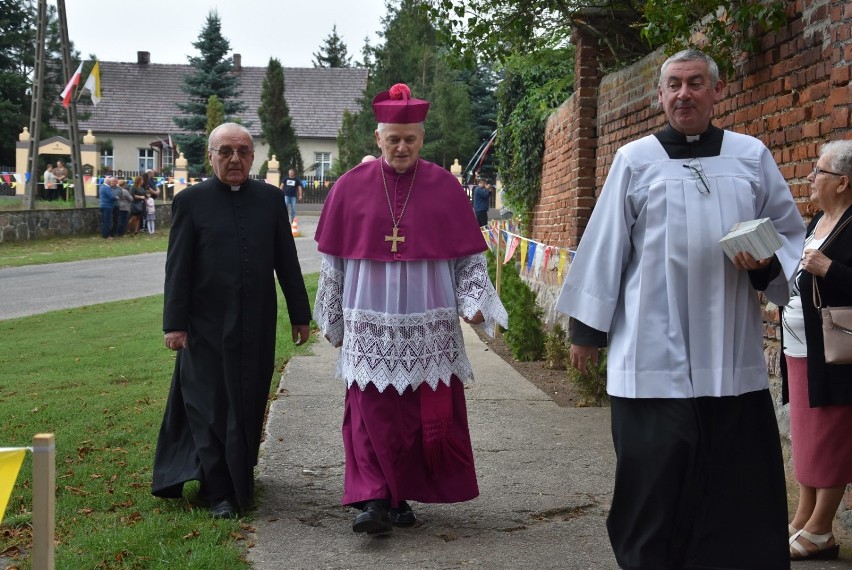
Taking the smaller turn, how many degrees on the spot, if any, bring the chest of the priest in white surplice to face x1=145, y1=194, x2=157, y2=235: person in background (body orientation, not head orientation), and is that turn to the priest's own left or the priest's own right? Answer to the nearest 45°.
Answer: approximately 135° to the priest's own right

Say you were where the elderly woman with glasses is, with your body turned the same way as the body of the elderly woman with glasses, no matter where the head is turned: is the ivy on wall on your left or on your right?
on your right

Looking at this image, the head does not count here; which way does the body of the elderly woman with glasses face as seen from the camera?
to the viewer's left

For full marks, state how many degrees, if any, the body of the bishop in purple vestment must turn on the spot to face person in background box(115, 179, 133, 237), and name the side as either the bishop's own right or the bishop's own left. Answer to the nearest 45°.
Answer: approximately 180°

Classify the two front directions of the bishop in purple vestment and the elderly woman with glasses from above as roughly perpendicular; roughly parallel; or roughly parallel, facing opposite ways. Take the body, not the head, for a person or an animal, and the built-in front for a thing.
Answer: roughly perpendicular

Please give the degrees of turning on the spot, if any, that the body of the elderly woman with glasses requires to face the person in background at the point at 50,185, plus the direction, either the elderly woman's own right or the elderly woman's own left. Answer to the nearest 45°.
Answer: approximately 45° to the elderly woman's own right

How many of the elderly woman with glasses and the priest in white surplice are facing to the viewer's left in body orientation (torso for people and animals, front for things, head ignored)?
1

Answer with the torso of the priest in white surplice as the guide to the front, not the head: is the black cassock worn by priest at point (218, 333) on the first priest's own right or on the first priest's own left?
on the first priest's own right

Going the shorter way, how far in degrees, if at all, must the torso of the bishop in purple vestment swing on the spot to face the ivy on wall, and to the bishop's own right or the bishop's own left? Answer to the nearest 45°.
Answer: approximately 180°
